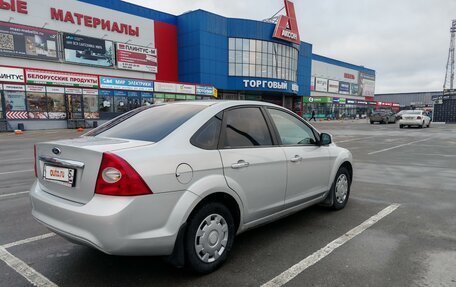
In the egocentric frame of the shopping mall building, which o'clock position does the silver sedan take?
The silver sedan is roughly at 1 o'clock from the shopping mall building.

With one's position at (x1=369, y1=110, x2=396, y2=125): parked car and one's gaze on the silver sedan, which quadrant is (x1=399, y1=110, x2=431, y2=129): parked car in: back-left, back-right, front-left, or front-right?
front-left

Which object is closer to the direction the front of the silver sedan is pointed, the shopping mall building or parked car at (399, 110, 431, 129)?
the parked car

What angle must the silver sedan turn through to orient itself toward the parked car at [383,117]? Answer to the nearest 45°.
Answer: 0° — it already faces it

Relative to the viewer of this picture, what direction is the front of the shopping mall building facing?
facing the viewer and to the right of the viewer

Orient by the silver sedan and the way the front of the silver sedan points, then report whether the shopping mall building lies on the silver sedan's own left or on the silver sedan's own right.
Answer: on the silver sedan's own left

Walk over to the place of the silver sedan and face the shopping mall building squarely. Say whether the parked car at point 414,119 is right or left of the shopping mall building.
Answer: right

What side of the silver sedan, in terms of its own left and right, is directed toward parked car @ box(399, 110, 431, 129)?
front

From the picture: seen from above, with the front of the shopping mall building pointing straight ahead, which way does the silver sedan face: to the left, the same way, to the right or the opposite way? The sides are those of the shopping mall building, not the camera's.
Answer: to the left

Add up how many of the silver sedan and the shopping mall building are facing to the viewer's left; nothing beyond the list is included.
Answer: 0

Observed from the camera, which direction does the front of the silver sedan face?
facing away from the viewer and to the right of the viewer

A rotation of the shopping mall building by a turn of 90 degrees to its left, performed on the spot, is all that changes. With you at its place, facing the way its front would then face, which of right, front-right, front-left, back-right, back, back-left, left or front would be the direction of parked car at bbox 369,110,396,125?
front-right
